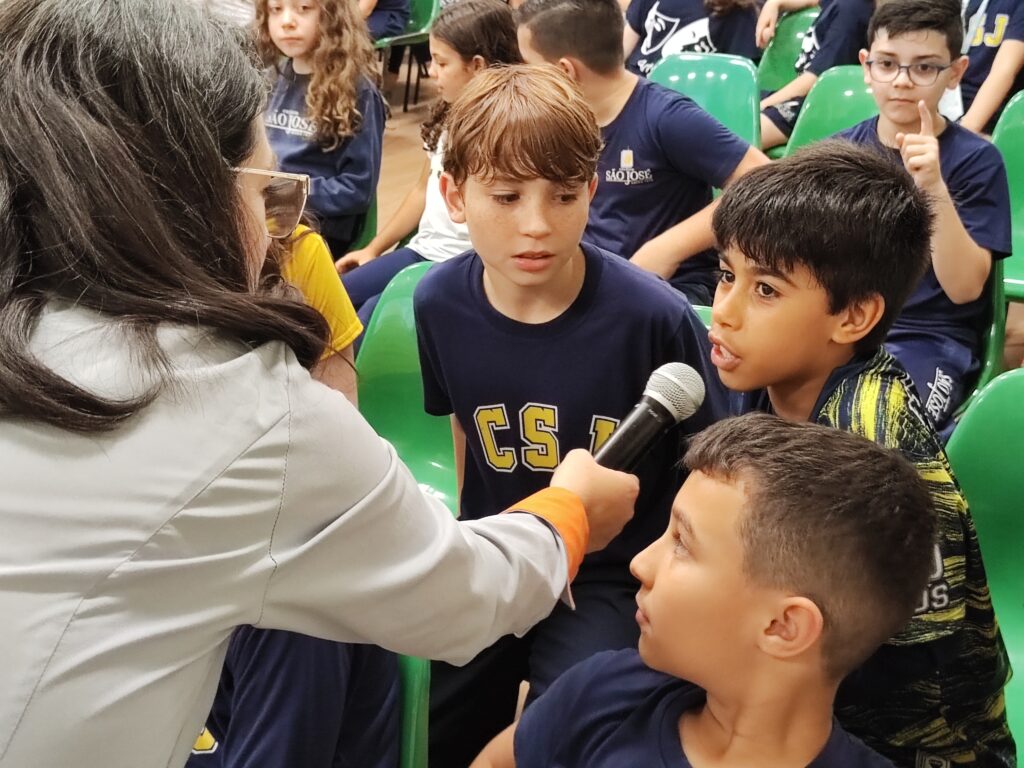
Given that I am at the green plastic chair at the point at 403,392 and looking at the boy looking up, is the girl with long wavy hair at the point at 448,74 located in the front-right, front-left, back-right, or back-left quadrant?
back-left

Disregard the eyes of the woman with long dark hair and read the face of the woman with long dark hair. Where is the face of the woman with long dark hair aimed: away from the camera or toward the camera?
away from the camera

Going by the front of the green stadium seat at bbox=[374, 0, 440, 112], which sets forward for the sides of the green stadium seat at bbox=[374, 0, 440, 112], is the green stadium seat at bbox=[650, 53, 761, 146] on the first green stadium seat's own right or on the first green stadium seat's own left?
on the first green stadium seat's own left

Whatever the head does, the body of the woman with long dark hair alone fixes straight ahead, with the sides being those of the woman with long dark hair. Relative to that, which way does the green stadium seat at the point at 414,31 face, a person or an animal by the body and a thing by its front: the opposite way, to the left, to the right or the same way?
the opposite way

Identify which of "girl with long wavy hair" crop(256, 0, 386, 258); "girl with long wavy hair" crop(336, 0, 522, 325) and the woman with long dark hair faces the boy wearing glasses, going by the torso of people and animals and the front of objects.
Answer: the woman with long dark hair

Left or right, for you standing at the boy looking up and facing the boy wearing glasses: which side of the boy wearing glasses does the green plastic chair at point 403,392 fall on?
left

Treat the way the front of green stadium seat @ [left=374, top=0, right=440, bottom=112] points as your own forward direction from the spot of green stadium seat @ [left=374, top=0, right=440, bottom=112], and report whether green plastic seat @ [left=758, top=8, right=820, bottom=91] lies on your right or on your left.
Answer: on your left

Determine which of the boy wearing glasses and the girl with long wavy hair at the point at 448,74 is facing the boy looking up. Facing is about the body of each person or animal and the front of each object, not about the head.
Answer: the boy wearing glasses

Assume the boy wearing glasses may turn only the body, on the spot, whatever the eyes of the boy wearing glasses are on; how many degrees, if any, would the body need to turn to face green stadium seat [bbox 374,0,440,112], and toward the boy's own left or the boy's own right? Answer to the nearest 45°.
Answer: approximately 135° to the boy's own right

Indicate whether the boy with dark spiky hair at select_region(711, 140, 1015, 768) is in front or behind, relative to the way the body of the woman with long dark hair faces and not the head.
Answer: in front

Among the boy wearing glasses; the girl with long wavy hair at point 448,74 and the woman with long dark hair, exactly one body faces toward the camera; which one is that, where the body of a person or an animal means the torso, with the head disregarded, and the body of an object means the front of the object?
the boy wearing glasses

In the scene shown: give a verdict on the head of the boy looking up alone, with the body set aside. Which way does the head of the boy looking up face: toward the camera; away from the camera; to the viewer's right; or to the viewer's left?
to the viewer's left

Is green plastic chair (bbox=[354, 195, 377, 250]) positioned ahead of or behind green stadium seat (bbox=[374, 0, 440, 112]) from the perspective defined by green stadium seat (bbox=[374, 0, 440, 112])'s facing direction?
ahead

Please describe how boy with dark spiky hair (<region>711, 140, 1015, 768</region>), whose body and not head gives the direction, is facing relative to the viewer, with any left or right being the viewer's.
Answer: facing the viewer and to the left of the viewer
